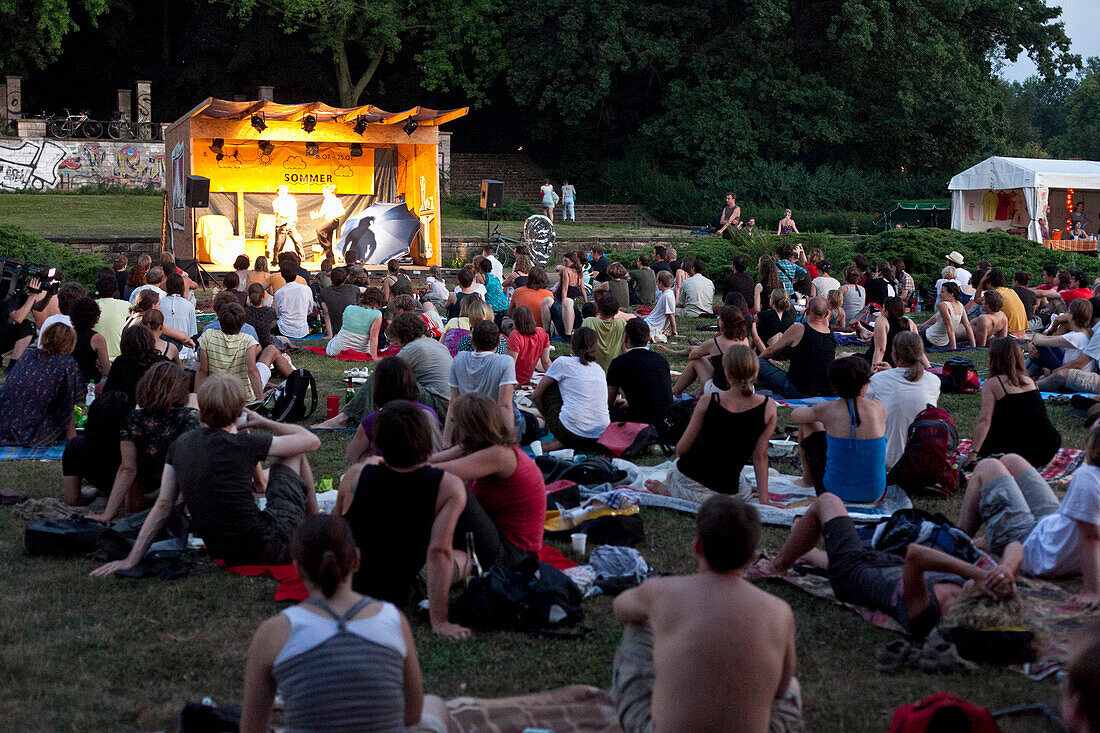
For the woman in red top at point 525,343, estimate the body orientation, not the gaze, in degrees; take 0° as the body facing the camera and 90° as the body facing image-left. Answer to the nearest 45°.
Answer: approximately 180°

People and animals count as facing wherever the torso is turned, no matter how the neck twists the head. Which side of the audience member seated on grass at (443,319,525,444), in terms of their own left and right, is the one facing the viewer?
back

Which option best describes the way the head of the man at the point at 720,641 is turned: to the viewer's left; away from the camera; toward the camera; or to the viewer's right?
away from the camera

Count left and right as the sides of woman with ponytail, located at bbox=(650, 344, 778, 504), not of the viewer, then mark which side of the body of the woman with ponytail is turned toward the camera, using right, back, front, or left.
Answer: back

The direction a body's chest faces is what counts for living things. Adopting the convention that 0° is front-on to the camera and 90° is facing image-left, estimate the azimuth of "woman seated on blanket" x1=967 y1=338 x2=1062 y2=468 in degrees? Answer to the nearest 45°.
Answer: approximately 135°

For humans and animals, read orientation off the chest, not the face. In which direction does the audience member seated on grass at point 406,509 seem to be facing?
away from the camera

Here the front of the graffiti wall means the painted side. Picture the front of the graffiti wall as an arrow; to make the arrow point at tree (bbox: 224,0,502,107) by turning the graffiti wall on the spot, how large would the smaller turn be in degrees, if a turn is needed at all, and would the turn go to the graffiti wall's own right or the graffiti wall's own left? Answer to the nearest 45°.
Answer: approximately 90° to the graffiti wall's own left

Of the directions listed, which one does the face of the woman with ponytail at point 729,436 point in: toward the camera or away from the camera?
away from the camera

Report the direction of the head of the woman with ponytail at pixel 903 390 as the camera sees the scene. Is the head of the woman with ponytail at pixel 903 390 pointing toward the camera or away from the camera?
away from the camera

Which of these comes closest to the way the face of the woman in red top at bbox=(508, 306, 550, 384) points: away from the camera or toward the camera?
away from the camera
